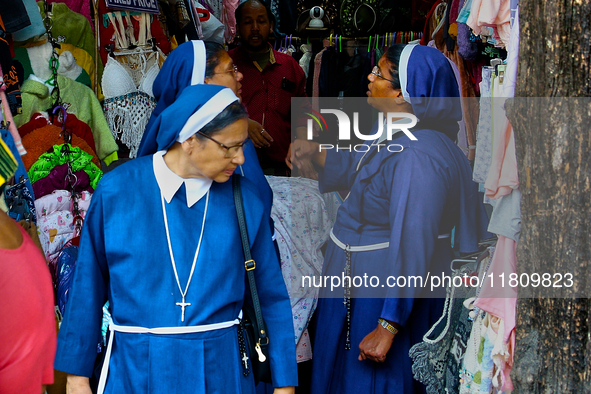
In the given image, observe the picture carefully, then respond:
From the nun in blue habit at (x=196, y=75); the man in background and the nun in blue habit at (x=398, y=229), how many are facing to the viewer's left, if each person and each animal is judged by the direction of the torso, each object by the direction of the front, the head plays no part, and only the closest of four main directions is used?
1

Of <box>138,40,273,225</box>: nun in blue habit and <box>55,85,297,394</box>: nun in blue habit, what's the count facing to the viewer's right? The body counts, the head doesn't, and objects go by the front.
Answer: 1

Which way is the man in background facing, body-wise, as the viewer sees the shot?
toward the camera

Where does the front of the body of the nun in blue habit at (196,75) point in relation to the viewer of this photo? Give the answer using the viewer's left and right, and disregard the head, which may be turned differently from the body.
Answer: facing to the right of the viewer

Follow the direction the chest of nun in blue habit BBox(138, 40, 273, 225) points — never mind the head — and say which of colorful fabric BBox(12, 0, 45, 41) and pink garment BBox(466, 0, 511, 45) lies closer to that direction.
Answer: the pink garment

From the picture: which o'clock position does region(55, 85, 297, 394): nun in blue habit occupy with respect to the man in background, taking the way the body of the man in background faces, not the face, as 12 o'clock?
The nun in blue habit is roughly at 12 o'clock from the man in background.

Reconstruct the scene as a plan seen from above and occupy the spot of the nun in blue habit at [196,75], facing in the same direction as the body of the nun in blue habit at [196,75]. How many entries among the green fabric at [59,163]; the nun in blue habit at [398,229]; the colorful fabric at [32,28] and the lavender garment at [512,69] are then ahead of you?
2

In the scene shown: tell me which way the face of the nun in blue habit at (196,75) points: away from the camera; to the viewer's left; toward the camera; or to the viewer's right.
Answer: to the viewer's right

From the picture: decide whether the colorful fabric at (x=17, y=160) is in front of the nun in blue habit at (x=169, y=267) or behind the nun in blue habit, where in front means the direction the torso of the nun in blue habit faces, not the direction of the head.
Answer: behind

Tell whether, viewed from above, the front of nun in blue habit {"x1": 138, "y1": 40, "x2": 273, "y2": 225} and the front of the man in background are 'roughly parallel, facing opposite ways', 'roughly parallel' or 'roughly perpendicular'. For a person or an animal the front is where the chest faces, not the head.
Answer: roughly perpendicular

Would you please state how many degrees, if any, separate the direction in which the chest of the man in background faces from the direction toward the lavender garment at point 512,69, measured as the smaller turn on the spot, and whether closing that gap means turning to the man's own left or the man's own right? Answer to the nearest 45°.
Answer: approximately 45° to the man's own left

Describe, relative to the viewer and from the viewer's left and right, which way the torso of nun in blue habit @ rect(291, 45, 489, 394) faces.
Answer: facing to the left of the viewer

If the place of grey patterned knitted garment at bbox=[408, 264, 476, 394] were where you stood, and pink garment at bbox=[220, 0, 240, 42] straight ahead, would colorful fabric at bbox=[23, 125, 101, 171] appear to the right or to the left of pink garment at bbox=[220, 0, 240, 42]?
left

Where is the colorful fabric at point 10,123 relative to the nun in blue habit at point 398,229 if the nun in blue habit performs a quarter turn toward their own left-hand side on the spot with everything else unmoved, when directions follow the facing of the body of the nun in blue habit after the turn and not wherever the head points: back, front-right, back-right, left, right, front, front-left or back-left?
right

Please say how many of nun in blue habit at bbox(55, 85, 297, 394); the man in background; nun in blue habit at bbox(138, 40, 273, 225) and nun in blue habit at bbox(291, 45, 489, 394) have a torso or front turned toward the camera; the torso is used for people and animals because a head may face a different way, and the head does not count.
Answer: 2

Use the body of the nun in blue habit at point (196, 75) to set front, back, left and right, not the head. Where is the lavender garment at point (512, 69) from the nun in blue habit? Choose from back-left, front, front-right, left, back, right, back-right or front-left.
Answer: front
